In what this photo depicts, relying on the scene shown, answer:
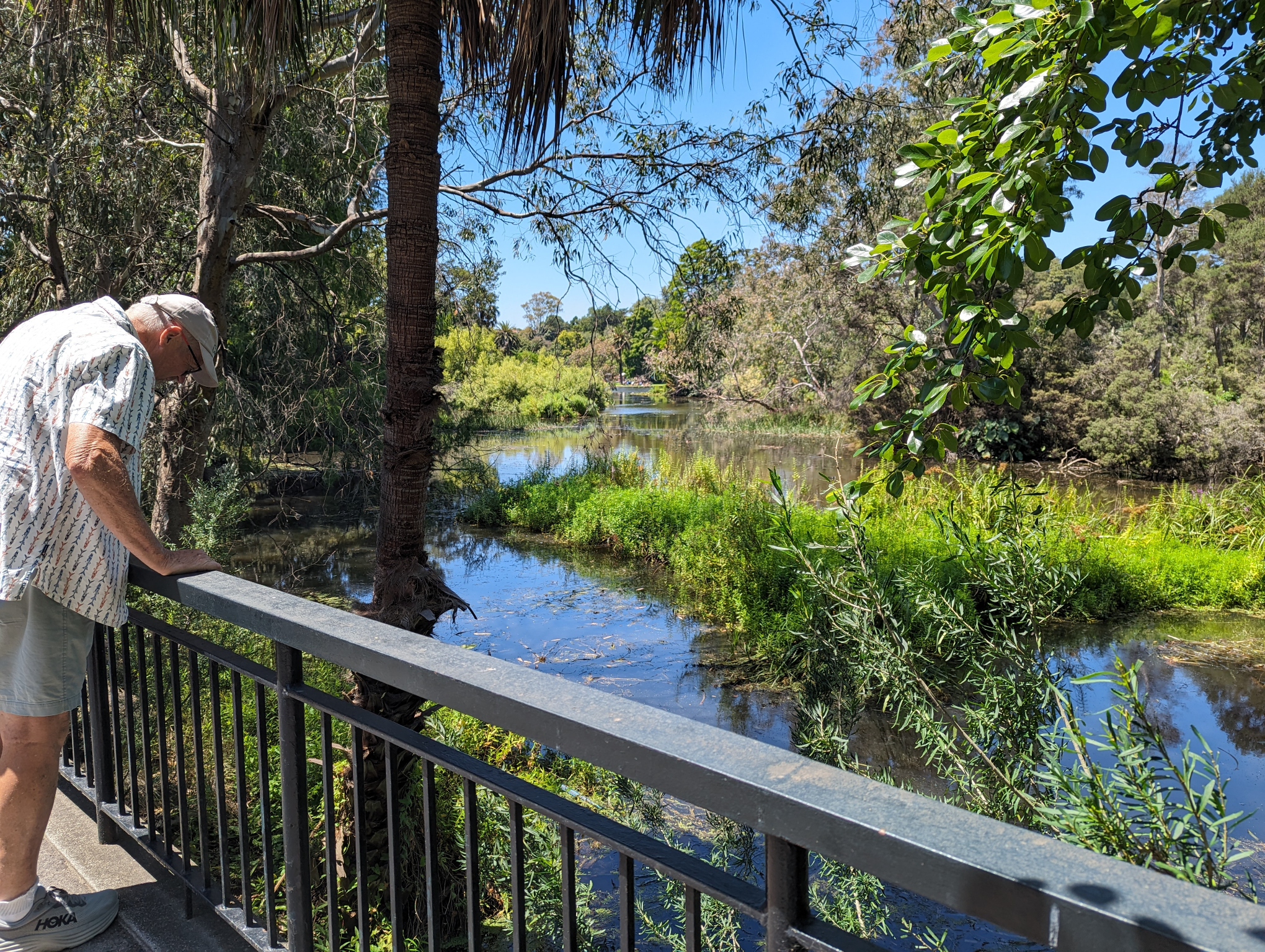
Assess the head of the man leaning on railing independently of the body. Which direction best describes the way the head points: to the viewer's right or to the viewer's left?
to the viewer's right

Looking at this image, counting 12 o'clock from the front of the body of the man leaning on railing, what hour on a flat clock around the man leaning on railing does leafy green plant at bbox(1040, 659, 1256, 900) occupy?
The leafy green plant is roughly at 1 o'clock from the man leaning on railing.

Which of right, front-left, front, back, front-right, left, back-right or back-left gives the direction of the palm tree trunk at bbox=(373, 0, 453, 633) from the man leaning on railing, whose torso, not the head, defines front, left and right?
front-left

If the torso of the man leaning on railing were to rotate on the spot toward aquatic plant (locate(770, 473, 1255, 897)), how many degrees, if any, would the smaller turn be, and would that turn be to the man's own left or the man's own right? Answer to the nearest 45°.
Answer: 0° — they already face it

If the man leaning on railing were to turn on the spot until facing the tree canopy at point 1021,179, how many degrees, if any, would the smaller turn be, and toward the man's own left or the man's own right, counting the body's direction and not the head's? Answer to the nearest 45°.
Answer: approximately 45° to the man's own right

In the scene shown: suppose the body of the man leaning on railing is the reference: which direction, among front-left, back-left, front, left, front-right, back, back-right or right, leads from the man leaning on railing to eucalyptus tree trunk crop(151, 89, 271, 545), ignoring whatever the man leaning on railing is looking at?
left

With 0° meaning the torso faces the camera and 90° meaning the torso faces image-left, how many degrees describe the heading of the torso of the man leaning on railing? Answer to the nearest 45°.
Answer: approximately 270°

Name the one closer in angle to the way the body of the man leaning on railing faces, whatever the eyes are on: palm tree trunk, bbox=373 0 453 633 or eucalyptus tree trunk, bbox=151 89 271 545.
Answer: the palm tree trunk

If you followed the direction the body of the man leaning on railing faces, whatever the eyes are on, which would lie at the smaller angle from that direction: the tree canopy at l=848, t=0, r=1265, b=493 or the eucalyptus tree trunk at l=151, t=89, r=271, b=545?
the tree canopy
